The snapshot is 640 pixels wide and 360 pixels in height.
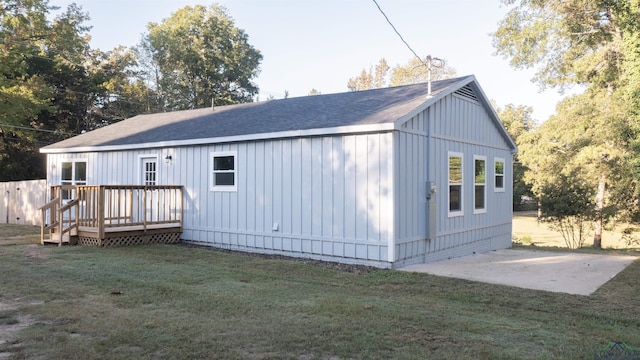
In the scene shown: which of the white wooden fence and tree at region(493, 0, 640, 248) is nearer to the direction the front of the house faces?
the white wooden fence

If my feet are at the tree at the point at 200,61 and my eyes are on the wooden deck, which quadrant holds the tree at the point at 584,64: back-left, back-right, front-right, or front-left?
front-left

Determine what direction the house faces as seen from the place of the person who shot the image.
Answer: facing the viewer and to the left of the viewer

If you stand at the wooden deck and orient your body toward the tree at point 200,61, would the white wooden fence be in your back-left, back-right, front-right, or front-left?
front-left

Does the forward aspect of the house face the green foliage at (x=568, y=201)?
no

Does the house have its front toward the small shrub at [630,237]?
no

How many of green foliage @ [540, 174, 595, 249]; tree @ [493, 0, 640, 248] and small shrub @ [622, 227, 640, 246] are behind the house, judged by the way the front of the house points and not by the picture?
3

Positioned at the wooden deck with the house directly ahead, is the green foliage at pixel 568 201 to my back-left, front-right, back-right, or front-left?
front-left

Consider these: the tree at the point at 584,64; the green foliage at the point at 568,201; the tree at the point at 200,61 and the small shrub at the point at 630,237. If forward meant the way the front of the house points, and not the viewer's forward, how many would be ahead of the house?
0

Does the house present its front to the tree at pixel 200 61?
no

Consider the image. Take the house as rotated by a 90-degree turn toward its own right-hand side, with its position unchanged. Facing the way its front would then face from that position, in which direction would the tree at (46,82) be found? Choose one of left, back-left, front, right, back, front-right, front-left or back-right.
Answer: front

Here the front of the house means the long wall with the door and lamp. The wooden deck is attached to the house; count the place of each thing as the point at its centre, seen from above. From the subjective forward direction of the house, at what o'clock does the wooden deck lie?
The wooden deck is roughly at 2 o'clock from the house.

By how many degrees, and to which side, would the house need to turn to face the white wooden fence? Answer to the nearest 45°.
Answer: approximately 90° to its right
